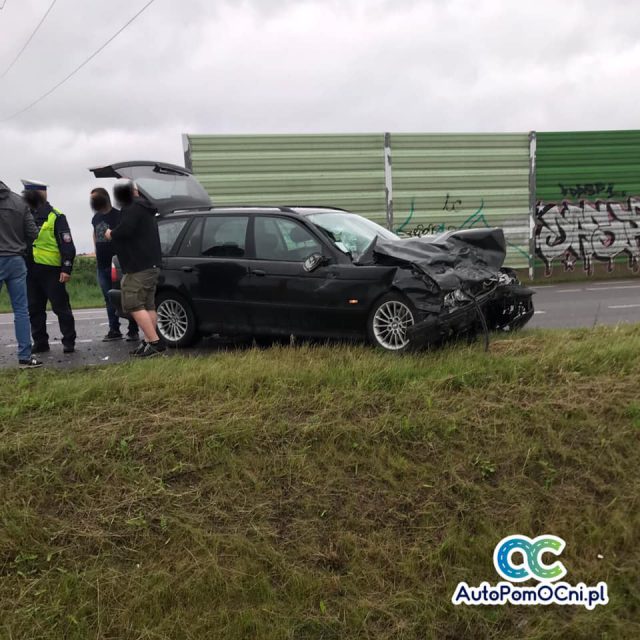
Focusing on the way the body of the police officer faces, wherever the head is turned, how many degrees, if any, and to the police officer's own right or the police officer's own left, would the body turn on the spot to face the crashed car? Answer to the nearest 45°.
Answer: approximately 90° to the police officer's own left

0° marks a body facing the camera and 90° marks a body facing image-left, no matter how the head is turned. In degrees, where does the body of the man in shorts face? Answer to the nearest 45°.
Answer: approximately 90°

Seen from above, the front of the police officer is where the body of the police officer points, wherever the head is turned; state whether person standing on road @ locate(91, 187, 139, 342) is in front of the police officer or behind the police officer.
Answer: behind
